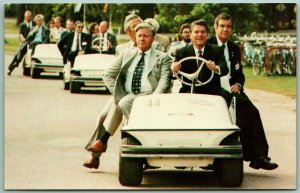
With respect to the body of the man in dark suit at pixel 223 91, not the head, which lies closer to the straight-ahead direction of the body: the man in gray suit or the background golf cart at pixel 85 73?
the man in gray suit

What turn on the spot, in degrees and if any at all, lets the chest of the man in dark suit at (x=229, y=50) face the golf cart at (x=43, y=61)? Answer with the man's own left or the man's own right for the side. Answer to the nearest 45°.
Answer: approximately 135° to the man's own right

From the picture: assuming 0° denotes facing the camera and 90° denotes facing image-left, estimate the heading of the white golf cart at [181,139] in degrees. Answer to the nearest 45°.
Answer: approximately 0°

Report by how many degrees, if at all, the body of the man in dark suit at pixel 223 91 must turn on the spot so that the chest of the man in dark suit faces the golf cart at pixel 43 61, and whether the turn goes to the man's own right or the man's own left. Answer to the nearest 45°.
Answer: approximately 135° to the man's own right
